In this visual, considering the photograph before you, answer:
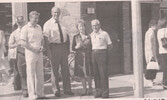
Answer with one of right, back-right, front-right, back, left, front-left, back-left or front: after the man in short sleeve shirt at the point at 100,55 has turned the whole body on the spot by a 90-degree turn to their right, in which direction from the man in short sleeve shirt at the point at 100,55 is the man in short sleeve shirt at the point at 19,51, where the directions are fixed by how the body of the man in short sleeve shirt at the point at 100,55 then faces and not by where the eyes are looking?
front-left

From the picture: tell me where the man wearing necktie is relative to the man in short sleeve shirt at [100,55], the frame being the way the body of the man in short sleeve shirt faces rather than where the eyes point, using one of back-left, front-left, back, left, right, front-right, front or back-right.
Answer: front-right

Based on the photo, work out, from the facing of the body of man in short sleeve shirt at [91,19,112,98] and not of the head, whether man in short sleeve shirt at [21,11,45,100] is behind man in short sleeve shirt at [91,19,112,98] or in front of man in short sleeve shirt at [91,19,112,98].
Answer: in front

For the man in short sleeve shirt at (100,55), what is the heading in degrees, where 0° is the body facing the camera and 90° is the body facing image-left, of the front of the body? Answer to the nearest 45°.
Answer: approximately 45°

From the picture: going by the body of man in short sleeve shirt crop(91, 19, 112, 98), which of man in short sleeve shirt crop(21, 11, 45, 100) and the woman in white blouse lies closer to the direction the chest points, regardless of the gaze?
the man in short sleeve shirt
